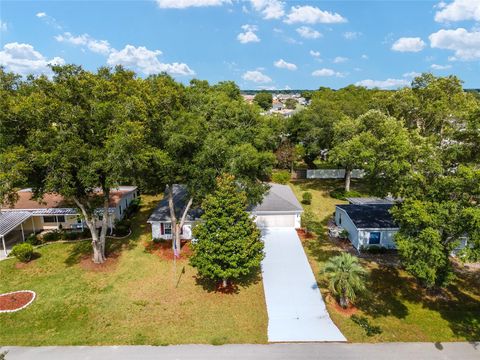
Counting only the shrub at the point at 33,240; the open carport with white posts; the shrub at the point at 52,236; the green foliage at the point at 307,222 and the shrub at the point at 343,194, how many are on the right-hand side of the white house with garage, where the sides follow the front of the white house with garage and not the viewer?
3

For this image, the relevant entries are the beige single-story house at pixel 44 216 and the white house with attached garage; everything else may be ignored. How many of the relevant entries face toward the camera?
2

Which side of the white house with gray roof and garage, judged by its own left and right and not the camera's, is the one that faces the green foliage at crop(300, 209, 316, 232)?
left

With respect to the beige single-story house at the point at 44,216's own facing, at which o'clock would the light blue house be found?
The light blue house is roughly at 10 o'clock from the beige single-story house.

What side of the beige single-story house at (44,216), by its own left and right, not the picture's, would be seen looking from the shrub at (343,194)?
left

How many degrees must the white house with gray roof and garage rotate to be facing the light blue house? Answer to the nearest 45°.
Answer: approximately 45° to its left

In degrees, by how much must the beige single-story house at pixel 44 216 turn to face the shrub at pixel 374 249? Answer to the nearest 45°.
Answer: approximately 45° to its left

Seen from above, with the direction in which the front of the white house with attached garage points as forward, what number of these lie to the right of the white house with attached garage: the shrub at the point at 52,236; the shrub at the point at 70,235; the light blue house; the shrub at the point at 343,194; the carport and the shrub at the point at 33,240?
4

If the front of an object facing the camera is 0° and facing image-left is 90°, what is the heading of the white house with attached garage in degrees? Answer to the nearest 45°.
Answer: approximately 0°

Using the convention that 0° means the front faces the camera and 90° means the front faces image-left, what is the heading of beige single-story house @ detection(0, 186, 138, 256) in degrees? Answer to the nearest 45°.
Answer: approximately 0°
